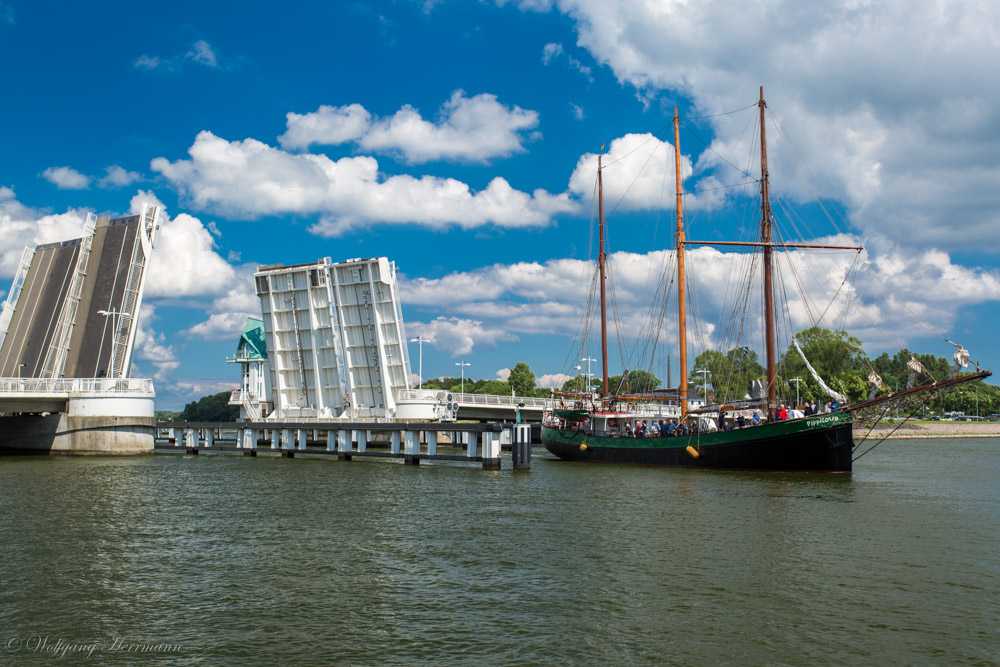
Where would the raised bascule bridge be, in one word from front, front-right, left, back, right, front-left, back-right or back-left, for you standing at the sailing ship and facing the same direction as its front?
back-right

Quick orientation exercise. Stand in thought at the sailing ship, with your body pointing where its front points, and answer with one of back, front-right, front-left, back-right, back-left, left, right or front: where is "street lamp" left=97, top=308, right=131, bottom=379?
back-right

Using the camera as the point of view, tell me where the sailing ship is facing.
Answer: facing the viewer and to the right of the viewer
